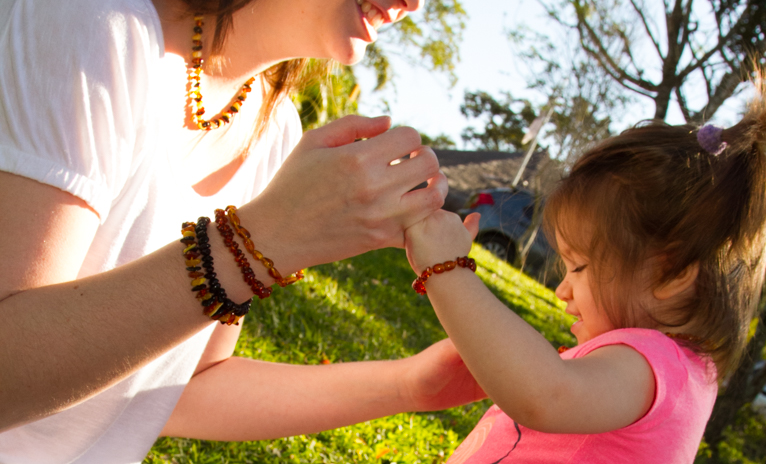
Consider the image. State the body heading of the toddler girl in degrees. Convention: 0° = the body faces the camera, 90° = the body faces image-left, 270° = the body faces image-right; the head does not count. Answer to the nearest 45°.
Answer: approximately 90°

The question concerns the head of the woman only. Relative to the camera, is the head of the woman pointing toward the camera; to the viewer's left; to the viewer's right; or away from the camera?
to the viewer's right

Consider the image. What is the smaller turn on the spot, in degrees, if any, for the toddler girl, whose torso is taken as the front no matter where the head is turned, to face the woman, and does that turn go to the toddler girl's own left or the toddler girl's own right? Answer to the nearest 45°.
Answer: approximately 45° to the toddler girl's own left
